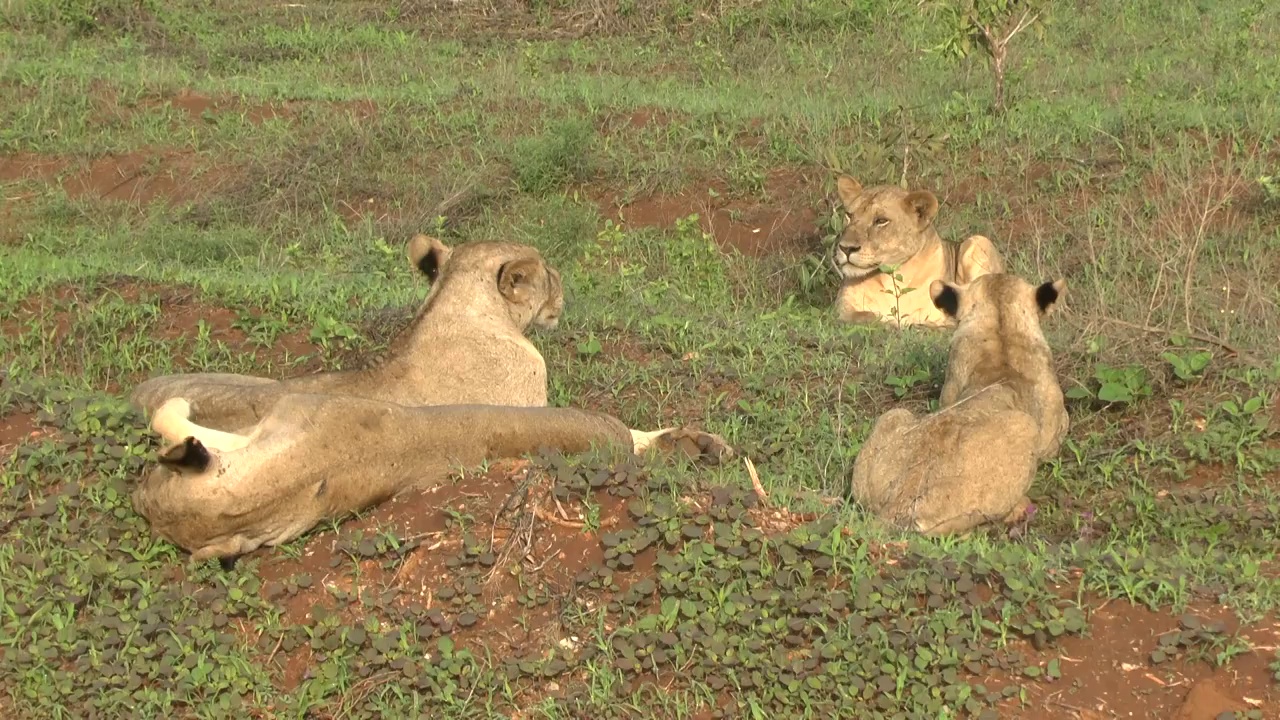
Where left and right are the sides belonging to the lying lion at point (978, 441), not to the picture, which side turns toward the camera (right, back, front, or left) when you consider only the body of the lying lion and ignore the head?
back

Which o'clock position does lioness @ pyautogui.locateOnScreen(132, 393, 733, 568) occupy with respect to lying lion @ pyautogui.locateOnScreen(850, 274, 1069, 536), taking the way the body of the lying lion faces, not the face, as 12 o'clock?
The lioness is roughly at 8 o'clock from the lying lion.

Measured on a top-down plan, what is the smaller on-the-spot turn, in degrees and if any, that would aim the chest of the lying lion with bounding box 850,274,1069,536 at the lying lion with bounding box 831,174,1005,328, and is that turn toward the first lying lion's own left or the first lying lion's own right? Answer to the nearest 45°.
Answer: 0° — it already faces it

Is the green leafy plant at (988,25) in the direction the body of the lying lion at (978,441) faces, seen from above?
yes

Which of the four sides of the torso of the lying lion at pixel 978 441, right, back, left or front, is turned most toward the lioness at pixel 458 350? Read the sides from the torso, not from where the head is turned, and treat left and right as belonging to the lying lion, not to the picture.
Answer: left

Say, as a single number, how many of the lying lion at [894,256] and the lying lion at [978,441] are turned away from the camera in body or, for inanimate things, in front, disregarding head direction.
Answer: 1

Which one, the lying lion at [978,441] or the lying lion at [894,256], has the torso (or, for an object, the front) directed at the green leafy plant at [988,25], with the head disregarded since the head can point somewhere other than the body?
the lying lion at [978,441]

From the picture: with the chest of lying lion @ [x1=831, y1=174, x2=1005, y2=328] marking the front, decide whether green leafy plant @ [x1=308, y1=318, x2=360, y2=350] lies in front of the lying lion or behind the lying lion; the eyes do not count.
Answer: in front

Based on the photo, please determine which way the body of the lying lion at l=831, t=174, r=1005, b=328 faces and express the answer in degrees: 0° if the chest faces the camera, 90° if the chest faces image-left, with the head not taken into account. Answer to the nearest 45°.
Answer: approximately 45°

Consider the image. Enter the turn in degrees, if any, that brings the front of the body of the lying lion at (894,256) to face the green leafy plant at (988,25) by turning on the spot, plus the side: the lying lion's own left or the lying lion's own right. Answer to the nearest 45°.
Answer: approximately 135° to the lying lion's own right

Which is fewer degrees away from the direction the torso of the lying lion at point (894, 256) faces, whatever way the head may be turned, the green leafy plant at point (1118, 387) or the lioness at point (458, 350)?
the lioness

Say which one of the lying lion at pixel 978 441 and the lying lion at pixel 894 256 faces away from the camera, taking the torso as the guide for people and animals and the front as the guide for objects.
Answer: the lying lion at pixel 978 441

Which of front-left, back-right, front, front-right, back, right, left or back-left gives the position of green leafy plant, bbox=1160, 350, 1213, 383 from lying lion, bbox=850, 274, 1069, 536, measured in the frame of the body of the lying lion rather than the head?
front-right

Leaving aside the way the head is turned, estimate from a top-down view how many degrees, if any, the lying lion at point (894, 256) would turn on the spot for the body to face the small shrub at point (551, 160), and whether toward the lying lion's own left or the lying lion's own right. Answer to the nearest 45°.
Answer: approximately 90° to the lying lion's own right
